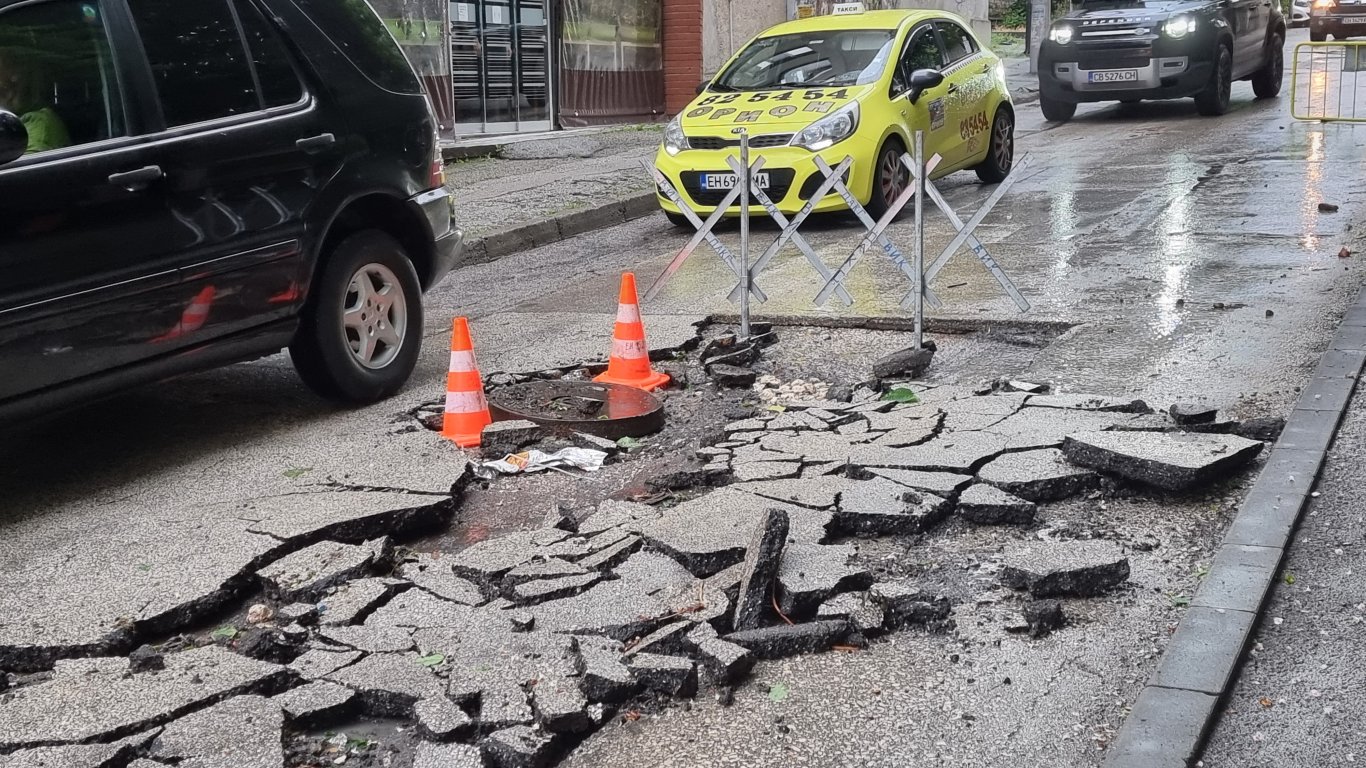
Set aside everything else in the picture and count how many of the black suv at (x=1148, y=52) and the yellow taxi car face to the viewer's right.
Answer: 0

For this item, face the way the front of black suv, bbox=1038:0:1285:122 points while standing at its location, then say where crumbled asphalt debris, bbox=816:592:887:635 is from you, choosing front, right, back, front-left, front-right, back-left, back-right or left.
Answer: front-left

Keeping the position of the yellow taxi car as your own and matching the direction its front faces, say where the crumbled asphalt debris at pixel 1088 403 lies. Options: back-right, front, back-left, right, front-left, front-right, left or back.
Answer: front-left

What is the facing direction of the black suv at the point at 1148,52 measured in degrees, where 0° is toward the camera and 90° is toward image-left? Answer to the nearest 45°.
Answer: approximately 45°

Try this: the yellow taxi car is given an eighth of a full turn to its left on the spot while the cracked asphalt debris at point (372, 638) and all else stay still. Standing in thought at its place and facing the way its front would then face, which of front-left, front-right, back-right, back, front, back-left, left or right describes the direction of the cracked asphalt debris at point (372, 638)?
front

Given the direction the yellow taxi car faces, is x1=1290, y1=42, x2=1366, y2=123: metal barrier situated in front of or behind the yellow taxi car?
behind

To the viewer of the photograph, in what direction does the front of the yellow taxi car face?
facing the viewer and to the left of the viewer

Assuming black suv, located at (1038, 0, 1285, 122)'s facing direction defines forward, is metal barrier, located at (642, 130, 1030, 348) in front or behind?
in front

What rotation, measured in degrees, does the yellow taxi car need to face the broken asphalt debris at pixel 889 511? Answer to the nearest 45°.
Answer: approximately 45° to its left

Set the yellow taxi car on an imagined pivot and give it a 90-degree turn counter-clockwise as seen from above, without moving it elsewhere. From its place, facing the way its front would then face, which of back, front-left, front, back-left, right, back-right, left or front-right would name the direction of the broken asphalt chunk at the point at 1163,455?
front-right

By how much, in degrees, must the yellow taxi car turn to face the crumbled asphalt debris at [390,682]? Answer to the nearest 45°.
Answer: approximately 45° to its left

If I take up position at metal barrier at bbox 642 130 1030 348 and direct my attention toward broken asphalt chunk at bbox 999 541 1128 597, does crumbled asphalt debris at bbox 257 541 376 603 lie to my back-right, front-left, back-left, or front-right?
front-right

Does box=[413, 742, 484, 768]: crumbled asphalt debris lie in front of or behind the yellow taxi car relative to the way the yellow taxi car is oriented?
in front
